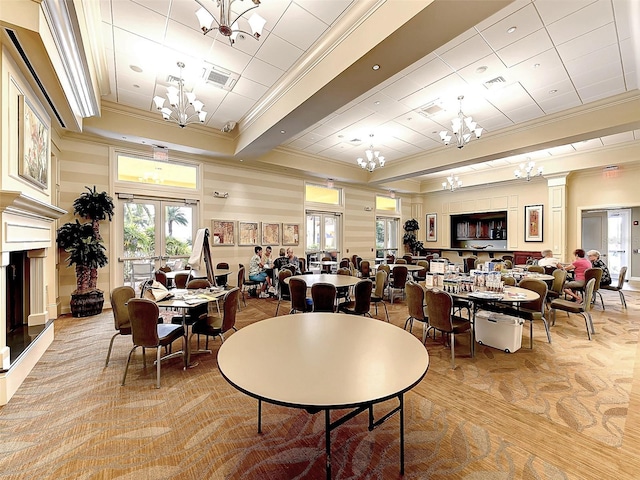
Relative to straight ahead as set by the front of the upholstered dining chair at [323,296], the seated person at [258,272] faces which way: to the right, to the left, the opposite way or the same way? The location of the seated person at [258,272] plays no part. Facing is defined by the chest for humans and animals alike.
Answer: to the right

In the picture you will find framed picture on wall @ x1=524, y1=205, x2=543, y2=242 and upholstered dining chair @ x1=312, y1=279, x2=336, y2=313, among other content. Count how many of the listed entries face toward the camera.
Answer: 1

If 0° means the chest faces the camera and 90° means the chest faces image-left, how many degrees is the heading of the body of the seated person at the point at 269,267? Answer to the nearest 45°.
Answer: approximately 315°

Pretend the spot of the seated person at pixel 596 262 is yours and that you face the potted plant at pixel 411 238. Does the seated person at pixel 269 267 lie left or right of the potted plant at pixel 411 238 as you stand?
left

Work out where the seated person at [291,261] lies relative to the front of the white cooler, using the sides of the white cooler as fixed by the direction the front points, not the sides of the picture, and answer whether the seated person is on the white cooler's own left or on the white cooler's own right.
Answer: on the white cooler's own right

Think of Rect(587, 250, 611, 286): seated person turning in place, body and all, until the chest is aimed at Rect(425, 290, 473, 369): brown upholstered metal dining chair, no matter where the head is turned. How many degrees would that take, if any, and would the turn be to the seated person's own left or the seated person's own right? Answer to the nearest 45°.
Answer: approximately 90° to the seated person's own left

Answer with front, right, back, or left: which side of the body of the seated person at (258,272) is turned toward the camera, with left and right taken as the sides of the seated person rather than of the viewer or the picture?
right

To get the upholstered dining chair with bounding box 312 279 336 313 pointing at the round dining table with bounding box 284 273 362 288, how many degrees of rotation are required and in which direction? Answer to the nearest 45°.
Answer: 0° — it already faces it

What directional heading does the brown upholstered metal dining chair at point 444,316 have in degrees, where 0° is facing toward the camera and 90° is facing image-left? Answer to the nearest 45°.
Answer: approximately 225°

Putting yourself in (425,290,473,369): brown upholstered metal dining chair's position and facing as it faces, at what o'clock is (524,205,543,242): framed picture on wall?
The framed picture on wall is roughly at 11 o'clock from the brown upholstered metal dining chair.

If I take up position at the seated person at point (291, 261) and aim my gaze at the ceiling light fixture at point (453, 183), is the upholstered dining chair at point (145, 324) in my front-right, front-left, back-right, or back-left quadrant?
back-right

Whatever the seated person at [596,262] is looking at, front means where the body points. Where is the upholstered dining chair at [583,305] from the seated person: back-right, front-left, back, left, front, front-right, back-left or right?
left

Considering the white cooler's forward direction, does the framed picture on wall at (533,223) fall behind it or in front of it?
behind
